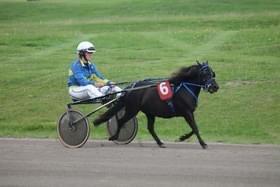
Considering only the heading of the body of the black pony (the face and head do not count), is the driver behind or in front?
behind

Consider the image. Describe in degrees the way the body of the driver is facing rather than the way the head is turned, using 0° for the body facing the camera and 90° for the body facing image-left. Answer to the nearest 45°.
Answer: approximately 270°

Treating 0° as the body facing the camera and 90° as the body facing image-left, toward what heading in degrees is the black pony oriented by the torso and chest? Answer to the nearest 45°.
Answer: approximately 270°

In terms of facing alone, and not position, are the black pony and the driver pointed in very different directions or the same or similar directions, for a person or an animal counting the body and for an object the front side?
same or similar directions

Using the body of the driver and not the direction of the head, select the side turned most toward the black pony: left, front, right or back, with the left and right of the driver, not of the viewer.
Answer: front

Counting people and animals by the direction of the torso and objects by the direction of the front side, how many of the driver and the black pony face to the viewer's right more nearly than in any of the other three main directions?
2
